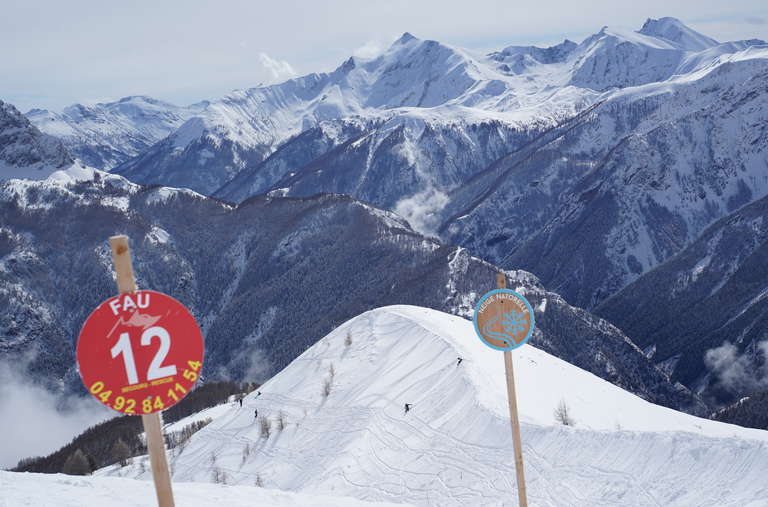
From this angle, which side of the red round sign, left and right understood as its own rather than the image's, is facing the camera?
front
